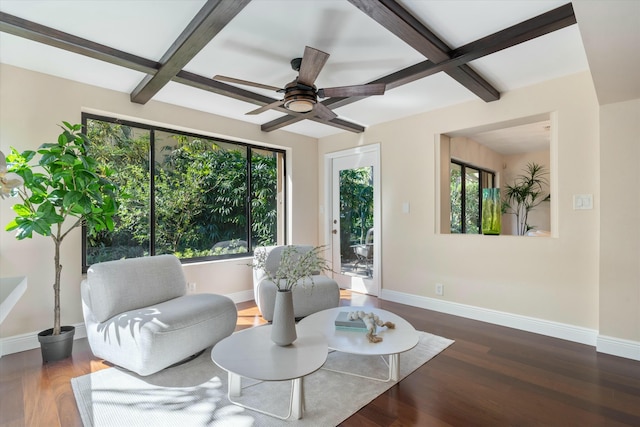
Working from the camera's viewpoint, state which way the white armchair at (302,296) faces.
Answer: facing the viewer and to the right of the viewer

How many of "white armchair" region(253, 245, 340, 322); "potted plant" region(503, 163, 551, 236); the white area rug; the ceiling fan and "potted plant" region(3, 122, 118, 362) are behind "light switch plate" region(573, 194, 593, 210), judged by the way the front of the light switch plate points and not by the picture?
1

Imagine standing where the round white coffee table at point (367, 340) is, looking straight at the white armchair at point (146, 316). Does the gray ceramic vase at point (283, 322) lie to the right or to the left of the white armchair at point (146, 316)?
left

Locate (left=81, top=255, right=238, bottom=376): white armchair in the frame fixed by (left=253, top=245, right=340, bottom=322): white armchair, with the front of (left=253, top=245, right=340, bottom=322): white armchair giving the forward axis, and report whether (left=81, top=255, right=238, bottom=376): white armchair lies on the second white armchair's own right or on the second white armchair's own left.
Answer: on the second white armchair's own right

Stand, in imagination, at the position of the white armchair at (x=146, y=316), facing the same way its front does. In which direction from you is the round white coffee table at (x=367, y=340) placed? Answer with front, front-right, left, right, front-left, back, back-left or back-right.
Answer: front

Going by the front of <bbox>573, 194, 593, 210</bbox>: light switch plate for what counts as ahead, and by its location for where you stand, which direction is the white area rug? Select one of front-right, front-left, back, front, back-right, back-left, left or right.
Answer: front-right

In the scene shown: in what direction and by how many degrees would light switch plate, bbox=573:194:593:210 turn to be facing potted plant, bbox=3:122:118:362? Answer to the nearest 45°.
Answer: approximately 45° to its right

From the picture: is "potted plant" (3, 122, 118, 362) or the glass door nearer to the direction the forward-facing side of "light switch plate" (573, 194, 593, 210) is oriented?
the potted plant

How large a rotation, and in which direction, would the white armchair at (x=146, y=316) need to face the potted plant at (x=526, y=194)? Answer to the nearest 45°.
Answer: approximately 45° to its left

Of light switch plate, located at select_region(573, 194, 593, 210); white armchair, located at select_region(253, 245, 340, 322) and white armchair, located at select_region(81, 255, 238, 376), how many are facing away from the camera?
0

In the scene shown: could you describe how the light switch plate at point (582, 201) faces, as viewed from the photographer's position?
facing the viewer

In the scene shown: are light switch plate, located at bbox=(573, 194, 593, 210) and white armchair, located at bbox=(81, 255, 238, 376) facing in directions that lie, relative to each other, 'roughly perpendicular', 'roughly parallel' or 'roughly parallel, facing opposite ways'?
roughly perpendicular

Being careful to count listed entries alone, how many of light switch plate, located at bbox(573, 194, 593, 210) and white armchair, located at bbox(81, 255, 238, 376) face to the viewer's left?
0

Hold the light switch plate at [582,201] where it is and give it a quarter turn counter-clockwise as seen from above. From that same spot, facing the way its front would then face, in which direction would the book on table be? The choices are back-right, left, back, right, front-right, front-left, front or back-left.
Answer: back-right
